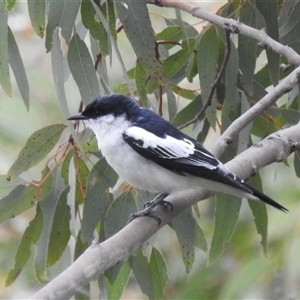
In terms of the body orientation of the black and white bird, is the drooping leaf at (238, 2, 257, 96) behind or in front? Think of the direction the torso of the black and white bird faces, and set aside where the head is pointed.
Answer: behind

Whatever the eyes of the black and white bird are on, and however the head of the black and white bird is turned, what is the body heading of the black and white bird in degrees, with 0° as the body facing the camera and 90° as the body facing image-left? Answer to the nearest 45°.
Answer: approximately 90°

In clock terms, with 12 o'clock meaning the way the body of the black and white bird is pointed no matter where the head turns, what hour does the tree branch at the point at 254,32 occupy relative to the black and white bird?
The tree branch is roughly at 6 o'clock from the black and white bird.
